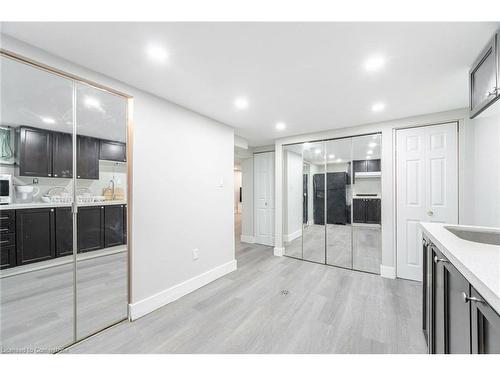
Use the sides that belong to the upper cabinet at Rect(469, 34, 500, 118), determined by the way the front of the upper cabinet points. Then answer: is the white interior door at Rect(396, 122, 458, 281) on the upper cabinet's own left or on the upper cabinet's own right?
on the upper cabinet's own right

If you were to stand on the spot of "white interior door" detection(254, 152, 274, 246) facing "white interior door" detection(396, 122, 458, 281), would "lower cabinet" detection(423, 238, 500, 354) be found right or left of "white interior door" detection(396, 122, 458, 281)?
right

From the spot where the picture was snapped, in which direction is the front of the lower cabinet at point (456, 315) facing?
facing to the left of the viewer

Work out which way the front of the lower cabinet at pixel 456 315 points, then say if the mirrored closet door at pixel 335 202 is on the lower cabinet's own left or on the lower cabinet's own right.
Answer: on the lower cabinet's own right

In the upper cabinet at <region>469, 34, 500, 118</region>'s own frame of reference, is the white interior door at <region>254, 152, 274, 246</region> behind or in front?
in front

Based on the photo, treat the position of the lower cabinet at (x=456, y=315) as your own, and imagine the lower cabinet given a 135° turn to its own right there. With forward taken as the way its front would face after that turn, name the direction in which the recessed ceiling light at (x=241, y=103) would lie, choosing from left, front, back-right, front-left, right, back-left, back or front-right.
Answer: back-left

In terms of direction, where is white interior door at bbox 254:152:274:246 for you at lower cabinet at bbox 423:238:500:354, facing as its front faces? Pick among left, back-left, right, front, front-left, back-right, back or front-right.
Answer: front-right

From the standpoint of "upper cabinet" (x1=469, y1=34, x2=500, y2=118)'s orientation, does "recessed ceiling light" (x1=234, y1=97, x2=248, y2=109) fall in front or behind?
in front

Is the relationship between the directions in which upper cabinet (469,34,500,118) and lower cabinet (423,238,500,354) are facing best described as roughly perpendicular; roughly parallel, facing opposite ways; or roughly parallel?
roughly parallel

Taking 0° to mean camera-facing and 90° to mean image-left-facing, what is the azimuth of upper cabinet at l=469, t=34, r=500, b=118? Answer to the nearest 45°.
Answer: approximately 90°

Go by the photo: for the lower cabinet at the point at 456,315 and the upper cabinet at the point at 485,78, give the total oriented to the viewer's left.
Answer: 2
